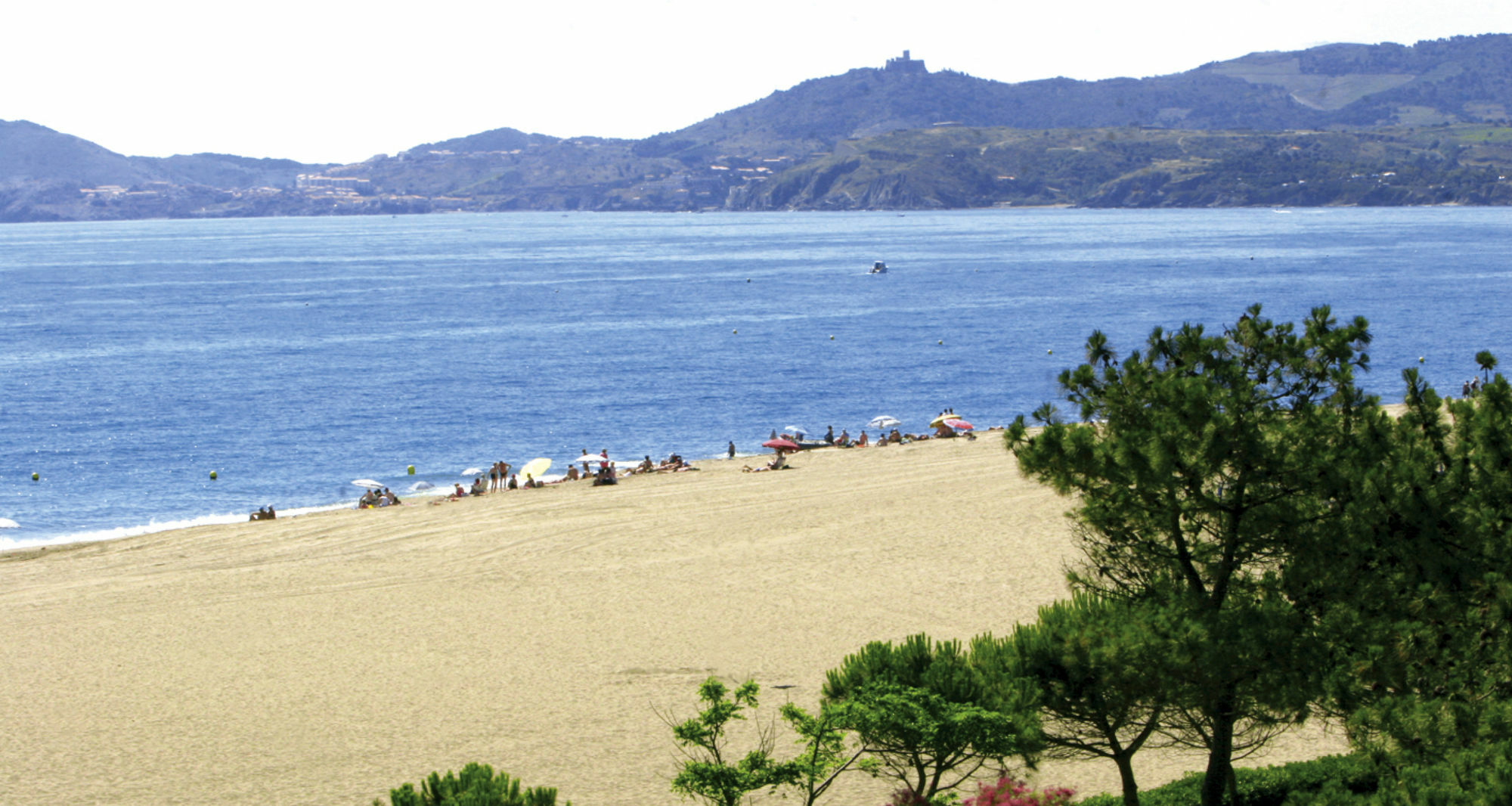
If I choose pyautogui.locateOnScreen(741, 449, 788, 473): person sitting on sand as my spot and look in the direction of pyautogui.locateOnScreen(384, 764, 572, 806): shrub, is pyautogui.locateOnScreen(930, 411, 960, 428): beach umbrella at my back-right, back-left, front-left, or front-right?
back-left

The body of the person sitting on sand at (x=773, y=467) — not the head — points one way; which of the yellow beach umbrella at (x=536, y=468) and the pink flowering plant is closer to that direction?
the yellow beach umbrella

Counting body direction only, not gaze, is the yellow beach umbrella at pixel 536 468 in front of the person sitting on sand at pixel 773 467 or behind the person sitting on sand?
in front

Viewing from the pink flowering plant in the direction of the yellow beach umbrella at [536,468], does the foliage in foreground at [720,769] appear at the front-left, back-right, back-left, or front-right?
front-left

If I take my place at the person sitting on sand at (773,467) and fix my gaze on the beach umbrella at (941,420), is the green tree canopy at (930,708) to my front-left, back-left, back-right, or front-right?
back-right
